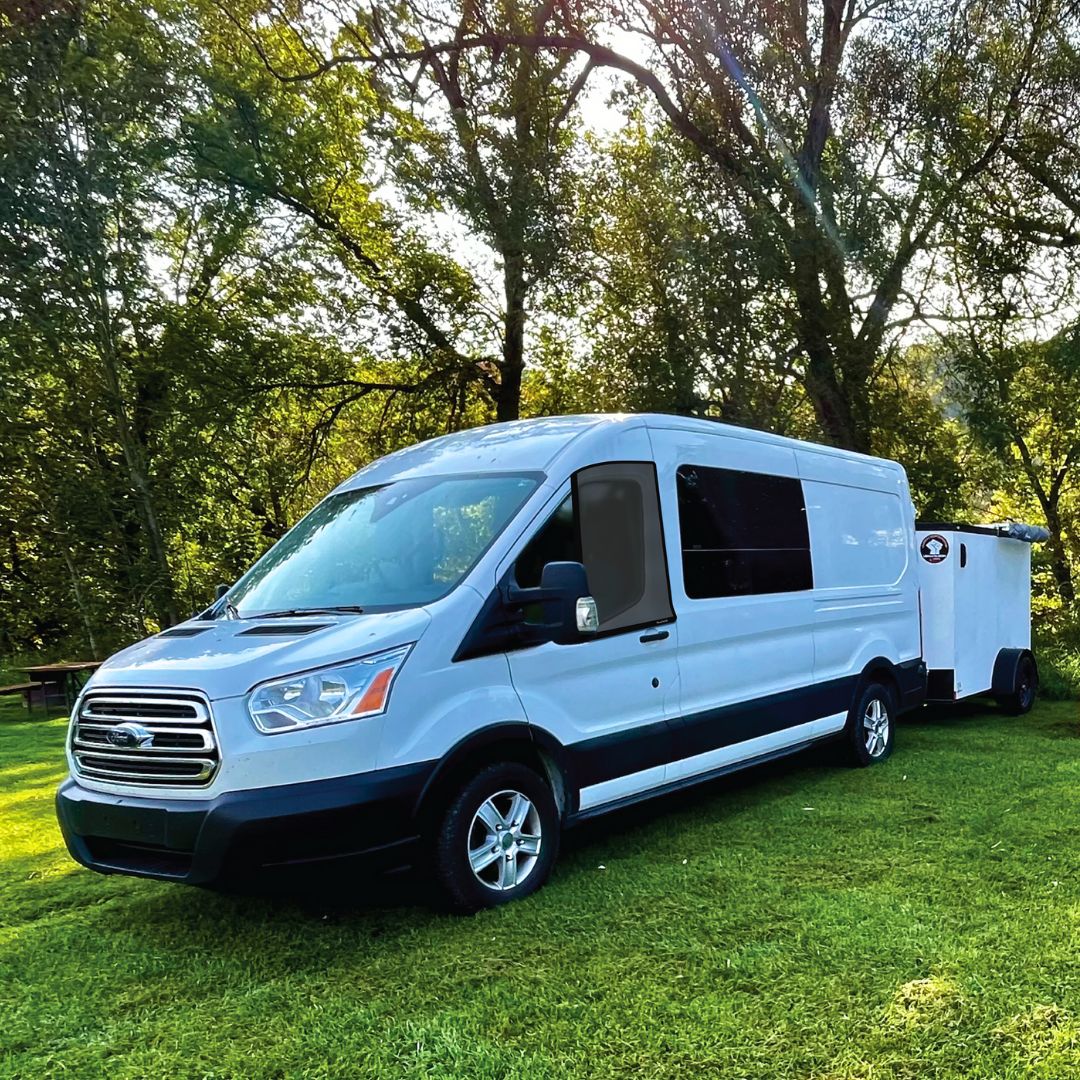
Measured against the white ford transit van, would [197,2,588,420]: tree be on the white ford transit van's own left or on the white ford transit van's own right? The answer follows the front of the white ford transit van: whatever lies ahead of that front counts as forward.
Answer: on the white ford transit van's own right

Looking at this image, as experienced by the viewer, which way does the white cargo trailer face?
facing the viewer and to the left of the viewer

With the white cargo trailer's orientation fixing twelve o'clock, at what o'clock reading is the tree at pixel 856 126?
The tree is roughly at 4 o'clock from the white cargo trailer.

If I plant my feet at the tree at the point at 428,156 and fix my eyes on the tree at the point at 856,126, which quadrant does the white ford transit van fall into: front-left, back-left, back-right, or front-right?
front-right

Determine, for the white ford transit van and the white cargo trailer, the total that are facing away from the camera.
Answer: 0

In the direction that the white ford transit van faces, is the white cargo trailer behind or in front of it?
behind

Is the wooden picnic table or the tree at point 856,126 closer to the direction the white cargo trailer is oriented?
the wooden picnic table

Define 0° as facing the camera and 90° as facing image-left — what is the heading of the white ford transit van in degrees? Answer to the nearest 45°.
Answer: approximately 45°

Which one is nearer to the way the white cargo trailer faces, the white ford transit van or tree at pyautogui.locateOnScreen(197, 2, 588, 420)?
the white ford transit van

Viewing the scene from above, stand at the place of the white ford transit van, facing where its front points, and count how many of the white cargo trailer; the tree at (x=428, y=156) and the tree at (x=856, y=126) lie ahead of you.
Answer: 0

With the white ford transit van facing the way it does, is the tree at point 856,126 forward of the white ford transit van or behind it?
behind
